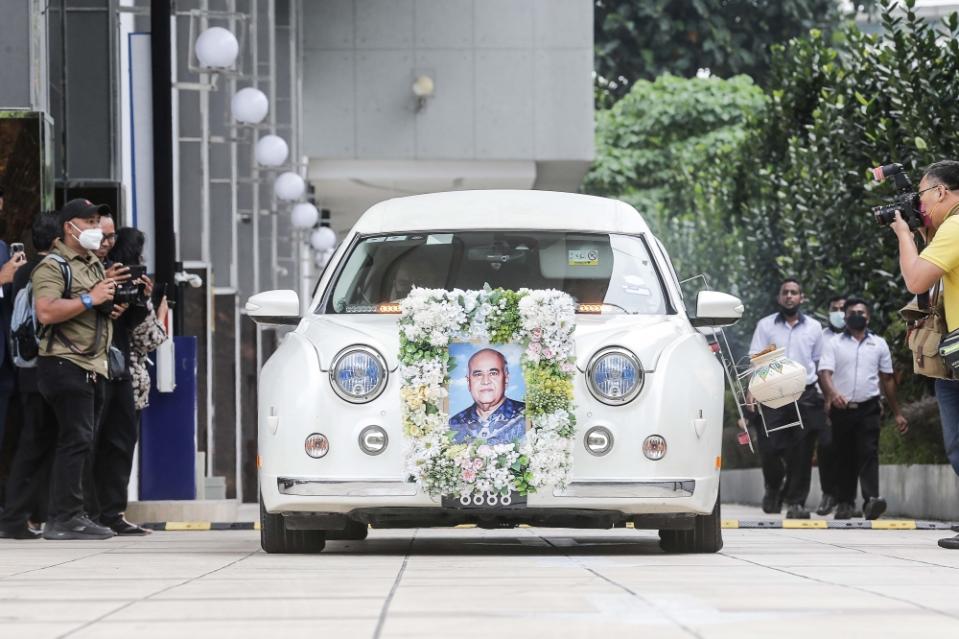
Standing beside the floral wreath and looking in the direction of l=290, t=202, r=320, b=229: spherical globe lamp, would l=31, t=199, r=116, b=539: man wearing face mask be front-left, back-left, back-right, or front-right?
front-left

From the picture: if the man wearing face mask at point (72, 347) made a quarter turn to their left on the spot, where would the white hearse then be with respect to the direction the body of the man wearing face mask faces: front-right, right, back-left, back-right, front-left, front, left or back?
back-right

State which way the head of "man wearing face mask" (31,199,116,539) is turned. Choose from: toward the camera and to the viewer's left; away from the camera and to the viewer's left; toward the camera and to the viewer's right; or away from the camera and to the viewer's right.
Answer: toward the camera and to the viewer's right

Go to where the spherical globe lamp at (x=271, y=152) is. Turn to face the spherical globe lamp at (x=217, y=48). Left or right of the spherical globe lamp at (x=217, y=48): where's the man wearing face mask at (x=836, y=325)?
left

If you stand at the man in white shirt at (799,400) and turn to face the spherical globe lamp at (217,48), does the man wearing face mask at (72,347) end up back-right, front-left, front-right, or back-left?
front-left

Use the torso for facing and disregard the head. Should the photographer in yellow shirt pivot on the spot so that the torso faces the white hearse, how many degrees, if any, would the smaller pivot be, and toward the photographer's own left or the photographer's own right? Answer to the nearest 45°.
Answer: approximately 45° to the photographer's own left

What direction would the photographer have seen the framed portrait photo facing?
facing the viewer

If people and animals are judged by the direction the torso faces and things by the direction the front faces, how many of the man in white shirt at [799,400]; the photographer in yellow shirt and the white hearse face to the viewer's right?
0

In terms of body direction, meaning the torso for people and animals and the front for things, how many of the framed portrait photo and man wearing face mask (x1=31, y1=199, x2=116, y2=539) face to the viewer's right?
1

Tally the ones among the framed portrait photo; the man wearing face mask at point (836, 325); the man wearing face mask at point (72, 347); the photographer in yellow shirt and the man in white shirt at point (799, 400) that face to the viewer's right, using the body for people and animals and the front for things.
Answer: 1

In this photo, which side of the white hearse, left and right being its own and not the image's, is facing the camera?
front

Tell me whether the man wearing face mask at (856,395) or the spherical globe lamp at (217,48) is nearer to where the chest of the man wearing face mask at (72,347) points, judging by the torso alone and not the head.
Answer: the man wearing face mask

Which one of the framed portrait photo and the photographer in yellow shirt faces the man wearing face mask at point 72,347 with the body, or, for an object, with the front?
the photographer in yellow shirt

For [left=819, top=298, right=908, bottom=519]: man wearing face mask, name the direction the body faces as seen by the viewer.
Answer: toward the camera

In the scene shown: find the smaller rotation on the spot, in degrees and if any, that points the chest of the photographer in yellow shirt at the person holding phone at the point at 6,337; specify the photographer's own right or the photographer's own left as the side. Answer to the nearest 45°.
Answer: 0° — they already face them

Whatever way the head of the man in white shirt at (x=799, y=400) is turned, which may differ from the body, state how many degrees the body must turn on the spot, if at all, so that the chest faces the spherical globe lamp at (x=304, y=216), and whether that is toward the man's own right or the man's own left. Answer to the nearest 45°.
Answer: approximately 135° to the man's own right

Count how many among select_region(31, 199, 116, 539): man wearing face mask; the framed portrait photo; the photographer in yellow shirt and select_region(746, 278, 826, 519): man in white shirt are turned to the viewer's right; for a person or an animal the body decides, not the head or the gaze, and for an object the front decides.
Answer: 1

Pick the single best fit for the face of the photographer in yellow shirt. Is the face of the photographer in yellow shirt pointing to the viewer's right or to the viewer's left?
to the viewer's left

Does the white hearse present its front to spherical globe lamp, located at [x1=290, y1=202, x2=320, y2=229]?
no

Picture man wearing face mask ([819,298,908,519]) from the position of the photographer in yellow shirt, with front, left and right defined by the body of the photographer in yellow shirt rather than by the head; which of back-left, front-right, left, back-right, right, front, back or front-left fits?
right
